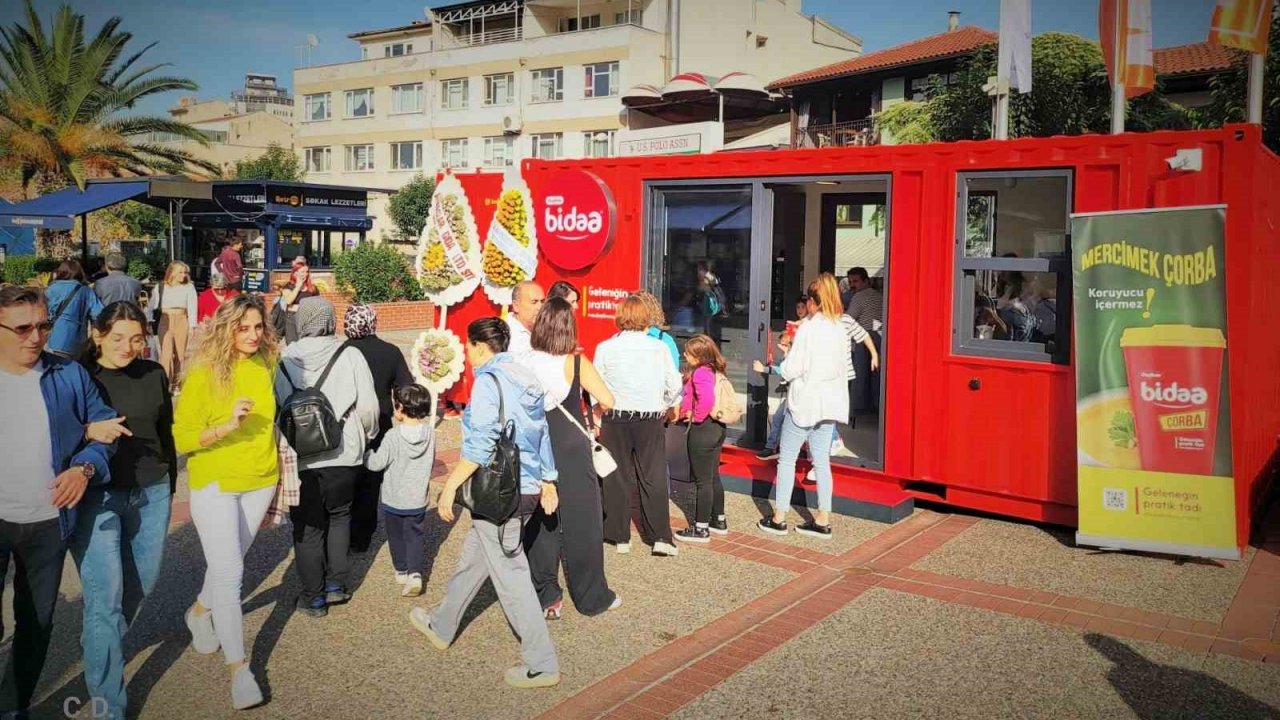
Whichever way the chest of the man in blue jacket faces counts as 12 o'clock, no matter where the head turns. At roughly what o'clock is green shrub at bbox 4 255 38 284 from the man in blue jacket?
The green shrub is roughly at 6 o'clock from the man in blue jacket.

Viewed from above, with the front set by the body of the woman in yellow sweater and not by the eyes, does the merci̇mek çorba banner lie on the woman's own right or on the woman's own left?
on the woman's own left

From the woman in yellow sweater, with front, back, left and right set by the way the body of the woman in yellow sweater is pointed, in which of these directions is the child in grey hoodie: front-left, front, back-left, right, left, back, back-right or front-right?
left

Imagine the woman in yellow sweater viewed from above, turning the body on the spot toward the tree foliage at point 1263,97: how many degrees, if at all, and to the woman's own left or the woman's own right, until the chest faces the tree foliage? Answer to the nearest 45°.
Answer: approximately 90° to the woman's own left

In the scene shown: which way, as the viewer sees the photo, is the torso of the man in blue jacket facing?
toward the camera

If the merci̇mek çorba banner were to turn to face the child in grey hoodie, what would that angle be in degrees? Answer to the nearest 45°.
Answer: approximately 45° to its right

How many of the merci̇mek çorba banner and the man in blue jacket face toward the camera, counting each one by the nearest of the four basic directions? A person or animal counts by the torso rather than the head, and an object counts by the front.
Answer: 2

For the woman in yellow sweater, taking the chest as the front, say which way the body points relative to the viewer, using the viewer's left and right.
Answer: facing the viewer and to the right of the viewer

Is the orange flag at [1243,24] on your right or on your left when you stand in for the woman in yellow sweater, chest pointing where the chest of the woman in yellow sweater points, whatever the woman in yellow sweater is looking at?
on your left

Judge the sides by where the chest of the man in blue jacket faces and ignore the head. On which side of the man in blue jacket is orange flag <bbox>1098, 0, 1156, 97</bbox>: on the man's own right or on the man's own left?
on the man's own left
